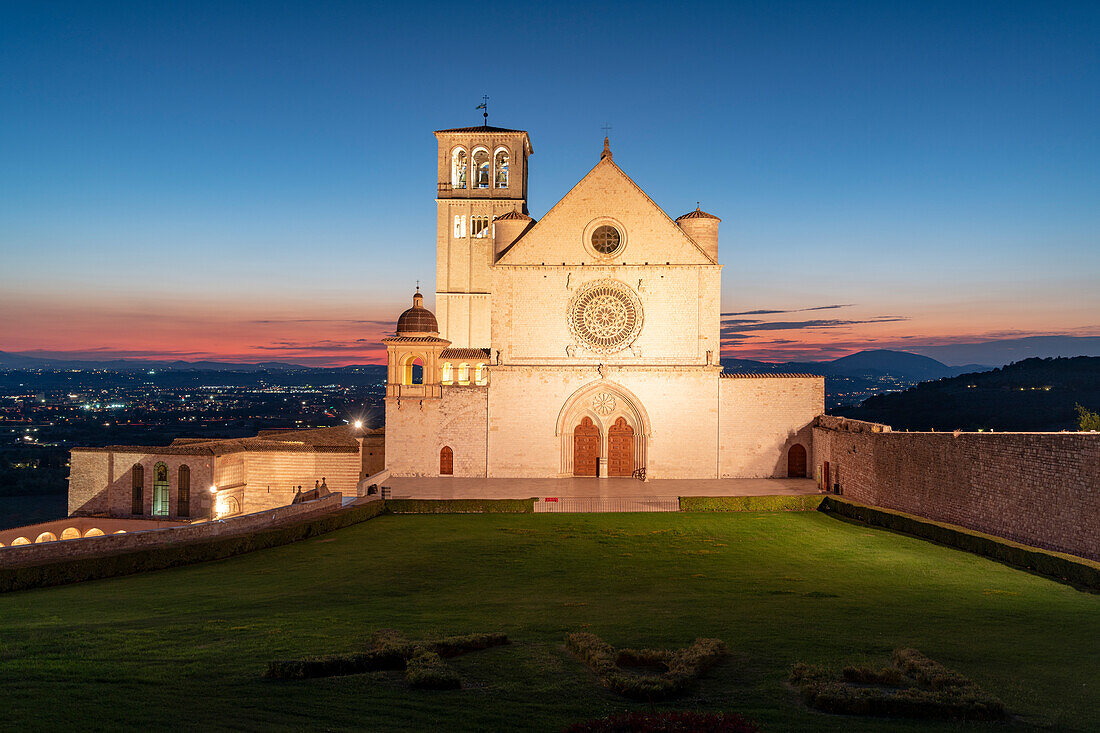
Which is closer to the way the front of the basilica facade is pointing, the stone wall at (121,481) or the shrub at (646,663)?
the shrub

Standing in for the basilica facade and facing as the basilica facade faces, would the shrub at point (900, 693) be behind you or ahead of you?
ahead

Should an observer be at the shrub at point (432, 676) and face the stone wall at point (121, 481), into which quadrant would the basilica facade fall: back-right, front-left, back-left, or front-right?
front-right

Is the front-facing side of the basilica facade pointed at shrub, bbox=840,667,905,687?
yes

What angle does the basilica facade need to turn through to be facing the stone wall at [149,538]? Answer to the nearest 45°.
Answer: approximately 45° to its right

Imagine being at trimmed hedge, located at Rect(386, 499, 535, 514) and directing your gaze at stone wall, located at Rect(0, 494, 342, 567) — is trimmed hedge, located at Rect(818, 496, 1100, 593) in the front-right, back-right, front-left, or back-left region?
back-left

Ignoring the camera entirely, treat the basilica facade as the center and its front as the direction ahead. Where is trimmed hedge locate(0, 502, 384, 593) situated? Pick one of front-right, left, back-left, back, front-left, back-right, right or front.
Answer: front-right

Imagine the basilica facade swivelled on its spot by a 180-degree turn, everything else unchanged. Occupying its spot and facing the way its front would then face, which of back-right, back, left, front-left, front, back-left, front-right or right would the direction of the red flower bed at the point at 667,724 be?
back

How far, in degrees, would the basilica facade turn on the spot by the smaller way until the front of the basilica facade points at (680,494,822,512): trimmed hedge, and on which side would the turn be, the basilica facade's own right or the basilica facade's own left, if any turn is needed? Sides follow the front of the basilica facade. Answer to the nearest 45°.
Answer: approximately 45° to the basilica facade's own left

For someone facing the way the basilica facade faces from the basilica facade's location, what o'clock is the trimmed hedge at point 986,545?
The trimmed hedge is roughly at 11 o'clock from the basilica facade.

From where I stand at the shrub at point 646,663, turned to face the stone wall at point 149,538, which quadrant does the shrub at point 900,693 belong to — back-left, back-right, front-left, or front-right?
back-right

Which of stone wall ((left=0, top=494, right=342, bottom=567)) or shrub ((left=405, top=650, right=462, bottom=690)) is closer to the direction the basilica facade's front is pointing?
the shrub

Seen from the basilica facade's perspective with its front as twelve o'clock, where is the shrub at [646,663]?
The shrub is roughly at 12 o'clock from the basilica facade.

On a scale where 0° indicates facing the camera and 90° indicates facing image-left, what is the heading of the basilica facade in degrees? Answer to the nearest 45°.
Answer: approximately 0°

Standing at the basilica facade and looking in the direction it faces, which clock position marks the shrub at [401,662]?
The shrub is roughly at 12 o'clock from the basilica facade.

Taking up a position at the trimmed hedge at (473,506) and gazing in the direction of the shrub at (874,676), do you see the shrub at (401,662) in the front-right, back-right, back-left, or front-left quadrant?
front-right

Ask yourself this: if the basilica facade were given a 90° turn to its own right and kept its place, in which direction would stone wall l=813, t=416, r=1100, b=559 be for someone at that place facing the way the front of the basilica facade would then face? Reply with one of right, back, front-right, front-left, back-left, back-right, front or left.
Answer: back-left

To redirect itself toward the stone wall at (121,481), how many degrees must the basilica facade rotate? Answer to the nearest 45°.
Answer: approximately 90° to its right
